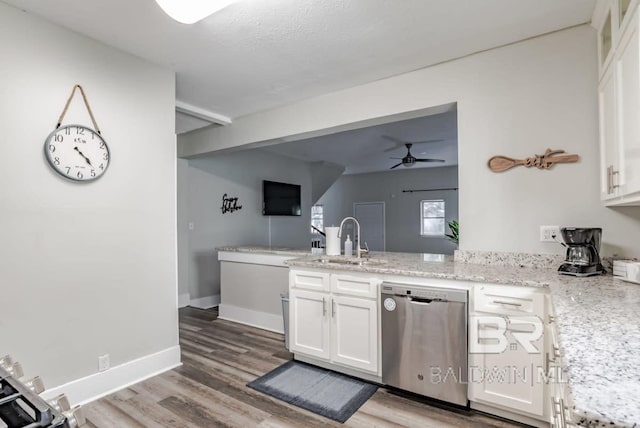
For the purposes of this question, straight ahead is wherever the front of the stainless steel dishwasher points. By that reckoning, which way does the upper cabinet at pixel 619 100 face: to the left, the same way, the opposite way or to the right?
to the right

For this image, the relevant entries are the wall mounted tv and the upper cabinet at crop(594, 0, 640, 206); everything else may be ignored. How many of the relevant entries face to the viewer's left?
1

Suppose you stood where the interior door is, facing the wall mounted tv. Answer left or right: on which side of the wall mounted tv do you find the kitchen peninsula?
left

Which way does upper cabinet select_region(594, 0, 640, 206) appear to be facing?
to the viewer's left

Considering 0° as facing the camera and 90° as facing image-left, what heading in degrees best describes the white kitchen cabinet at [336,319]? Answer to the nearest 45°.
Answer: approximately 45°

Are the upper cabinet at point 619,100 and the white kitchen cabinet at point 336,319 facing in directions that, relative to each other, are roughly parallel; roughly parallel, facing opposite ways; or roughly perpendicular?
roughly perpendicular

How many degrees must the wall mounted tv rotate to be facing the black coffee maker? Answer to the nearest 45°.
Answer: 0° — it already faces it

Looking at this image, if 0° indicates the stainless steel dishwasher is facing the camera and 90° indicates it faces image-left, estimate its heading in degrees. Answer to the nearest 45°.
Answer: approximately 45°
